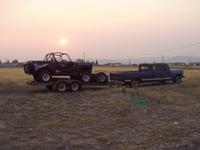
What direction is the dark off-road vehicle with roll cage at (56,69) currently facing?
to the viewer's right

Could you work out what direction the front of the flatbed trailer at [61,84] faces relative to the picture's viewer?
facing to the right of the viewer
